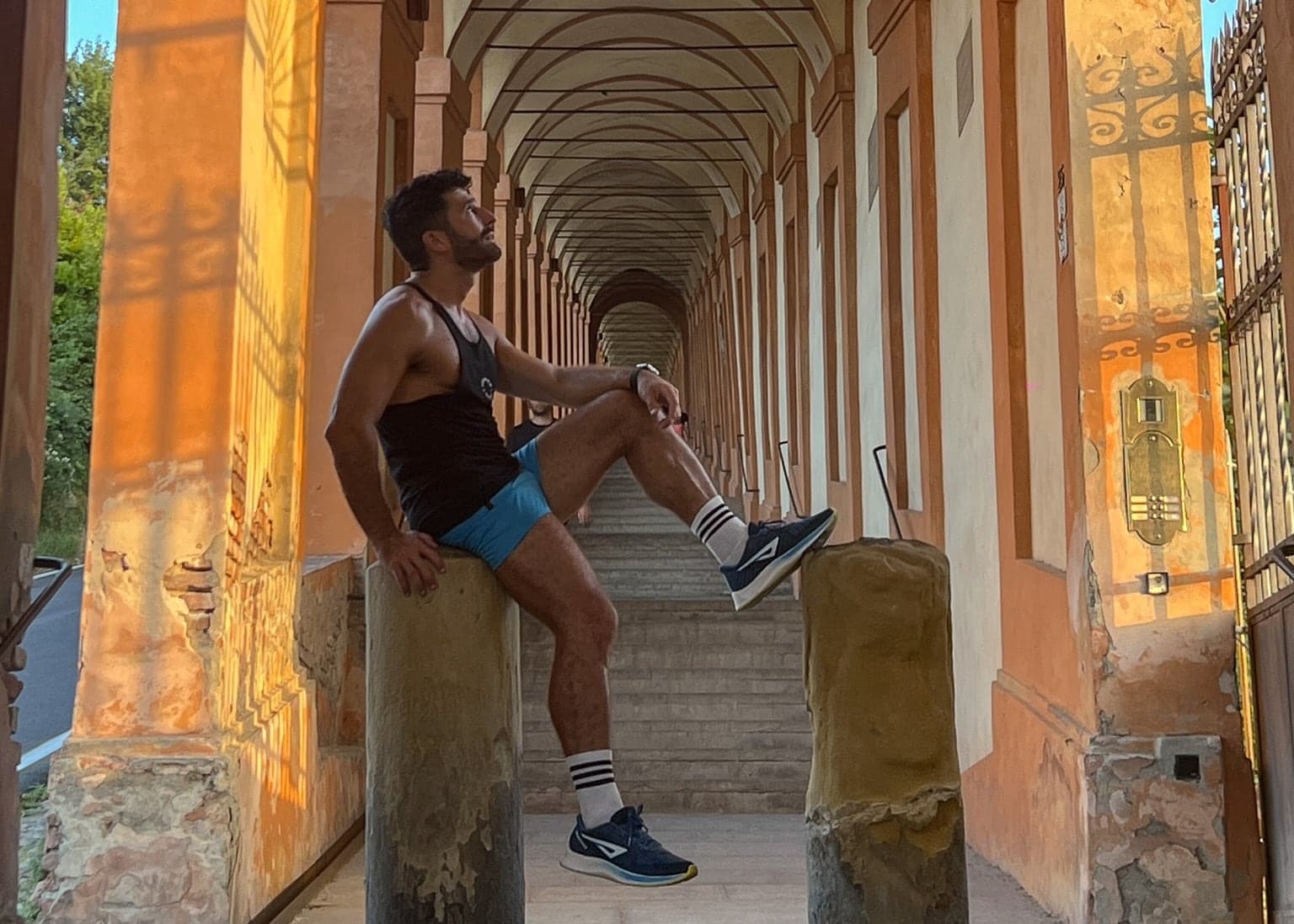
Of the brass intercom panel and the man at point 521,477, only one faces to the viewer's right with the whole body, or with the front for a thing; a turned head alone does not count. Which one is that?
the man

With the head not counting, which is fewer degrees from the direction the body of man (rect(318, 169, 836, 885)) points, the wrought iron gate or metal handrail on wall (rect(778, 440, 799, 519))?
the wrought iron gate

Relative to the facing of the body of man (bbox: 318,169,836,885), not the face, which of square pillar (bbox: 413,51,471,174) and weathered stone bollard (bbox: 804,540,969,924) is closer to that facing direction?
the weathered stone bollard

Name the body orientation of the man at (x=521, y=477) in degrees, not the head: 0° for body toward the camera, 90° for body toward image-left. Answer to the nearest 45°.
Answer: approximately 270°

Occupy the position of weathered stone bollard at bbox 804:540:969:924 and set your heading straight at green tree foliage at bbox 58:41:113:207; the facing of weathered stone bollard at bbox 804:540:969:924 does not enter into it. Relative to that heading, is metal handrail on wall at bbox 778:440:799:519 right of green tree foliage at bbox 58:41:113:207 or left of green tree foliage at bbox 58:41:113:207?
right

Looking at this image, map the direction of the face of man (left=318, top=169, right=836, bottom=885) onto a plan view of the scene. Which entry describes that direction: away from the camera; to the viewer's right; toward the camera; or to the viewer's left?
to the viewer's right

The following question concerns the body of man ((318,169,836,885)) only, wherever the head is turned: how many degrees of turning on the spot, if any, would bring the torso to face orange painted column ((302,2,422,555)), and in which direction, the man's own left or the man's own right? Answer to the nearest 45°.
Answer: approximately 90° to the man's own left

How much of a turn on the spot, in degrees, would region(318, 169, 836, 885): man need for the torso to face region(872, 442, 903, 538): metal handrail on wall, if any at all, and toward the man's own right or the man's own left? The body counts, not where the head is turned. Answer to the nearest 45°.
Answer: approximately 45° to the man's own left
